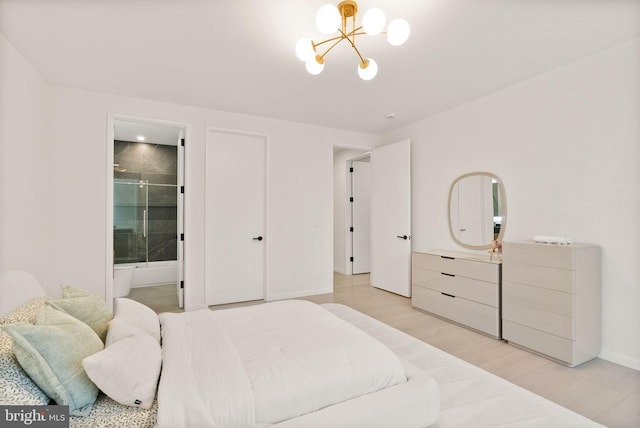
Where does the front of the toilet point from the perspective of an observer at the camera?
facing to the right of the viewer

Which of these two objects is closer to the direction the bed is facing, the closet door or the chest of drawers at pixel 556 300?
the chest of drawers

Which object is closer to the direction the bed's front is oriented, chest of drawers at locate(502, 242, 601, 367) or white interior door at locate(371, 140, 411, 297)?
the chest of drawers

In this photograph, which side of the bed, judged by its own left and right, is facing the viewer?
right

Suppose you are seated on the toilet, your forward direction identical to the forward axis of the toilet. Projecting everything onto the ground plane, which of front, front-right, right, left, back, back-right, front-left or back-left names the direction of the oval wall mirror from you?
front-right

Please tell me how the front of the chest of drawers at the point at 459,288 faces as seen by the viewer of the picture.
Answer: facing the viewer and to the left of the viewer

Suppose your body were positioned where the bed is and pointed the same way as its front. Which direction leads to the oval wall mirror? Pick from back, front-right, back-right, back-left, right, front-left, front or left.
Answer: front-left

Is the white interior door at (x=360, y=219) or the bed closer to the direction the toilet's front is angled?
the white interior door

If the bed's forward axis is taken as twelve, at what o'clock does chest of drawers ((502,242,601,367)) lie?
The chest of drawers is roughly at 11 o'clock from the bed.

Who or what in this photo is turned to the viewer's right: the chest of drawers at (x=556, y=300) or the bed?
the bed

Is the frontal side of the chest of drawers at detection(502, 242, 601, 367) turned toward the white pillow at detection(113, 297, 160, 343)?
yes

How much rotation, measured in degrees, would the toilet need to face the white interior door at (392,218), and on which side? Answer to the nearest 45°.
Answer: approximately 45° to its right
